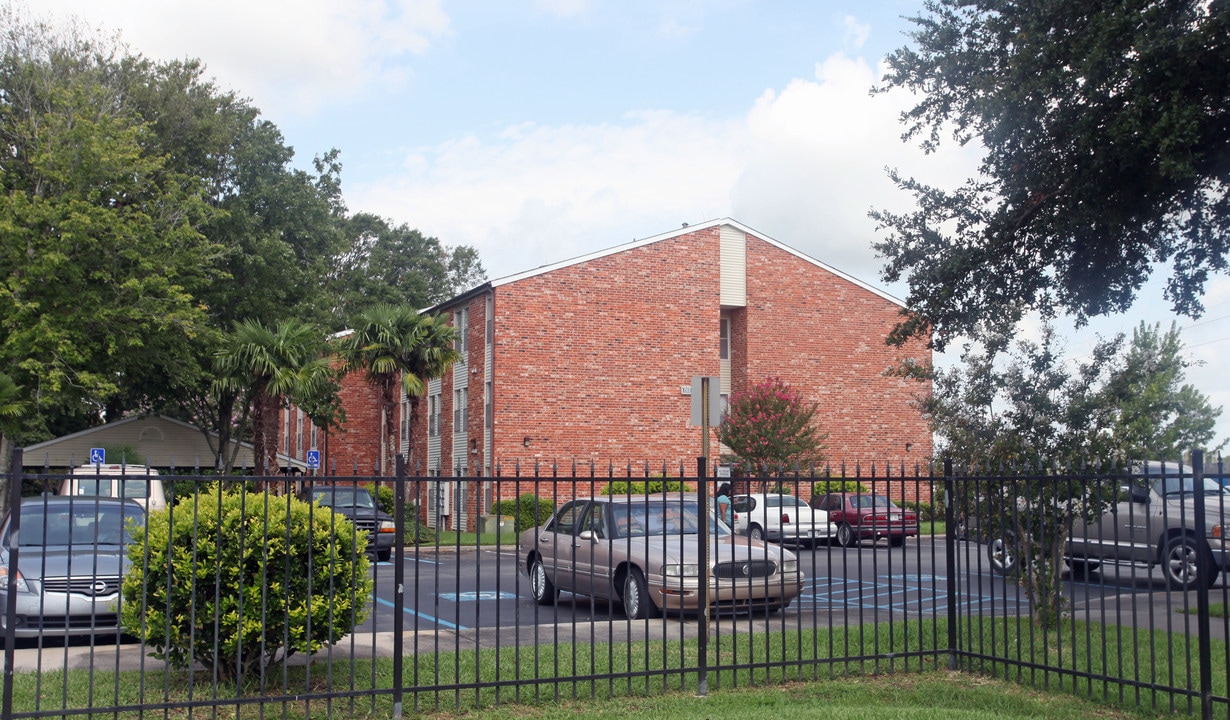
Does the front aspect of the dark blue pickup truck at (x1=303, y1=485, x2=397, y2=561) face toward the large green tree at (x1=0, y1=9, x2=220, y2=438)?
no

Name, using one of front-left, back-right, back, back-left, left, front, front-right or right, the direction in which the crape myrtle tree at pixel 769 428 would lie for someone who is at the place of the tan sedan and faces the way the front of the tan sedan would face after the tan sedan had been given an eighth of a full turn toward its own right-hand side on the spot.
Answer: back

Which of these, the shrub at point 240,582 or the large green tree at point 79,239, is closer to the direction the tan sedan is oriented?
the shrub

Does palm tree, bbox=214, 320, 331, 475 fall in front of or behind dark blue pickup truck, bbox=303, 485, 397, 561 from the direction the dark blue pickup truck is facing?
behind

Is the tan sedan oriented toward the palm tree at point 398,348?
no

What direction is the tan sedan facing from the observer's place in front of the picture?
facing the viewer and to the right of the viewer

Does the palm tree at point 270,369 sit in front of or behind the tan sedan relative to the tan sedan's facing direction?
behind

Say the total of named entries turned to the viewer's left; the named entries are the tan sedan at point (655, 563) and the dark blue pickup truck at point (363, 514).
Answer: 0

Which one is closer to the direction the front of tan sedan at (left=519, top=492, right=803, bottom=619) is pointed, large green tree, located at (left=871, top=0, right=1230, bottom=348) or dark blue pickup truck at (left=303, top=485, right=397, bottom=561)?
the large green tree

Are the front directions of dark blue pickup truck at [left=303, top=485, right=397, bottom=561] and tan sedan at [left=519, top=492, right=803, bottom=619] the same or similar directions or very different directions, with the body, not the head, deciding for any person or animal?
same or similar directions

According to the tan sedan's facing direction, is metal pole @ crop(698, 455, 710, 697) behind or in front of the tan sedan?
in front

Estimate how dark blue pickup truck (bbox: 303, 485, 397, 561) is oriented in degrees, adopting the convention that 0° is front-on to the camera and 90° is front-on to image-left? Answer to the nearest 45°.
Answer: approximately 315°

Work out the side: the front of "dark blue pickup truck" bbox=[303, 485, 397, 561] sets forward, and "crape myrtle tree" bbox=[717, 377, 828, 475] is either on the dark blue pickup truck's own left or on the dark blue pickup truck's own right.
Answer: on the dark blue pickup truck's own left
